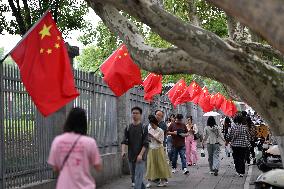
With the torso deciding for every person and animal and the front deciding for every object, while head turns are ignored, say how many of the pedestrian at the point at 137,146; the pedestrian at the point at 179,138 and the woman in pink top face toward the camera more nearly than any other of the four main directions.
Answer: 2
